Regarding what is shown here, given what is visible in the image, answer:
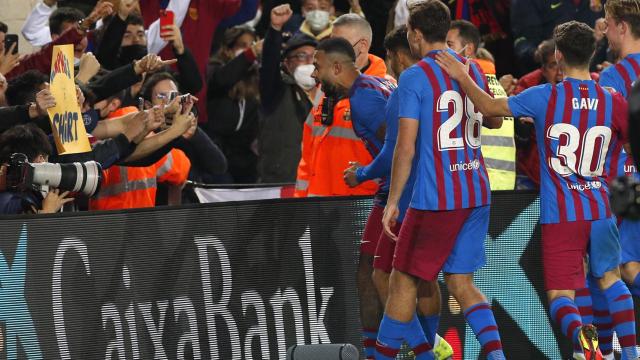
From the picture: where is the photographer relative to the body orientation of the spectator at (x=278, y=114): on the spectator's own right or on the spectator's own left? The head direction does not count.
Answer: on the spectator's own right

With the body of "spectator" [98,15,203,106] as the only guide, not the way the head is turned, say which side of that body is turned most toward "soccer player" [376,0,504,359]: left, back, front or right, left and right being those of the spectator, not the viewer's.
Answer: front

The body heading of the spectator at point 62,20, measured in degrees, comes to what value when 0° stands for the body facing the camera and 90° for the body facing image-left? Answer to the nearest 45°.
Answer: approximately 315°

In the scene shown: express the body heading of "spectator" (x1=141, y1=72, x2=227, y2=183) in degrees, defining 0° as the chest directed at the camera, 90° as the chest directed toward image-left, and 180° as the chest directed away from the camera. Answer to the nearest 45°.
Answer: approximately 315°

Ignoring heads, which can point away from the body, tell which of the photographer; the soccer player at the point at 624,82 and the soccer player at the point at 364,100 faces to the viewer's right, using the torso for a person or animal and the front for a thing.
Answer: the photographer

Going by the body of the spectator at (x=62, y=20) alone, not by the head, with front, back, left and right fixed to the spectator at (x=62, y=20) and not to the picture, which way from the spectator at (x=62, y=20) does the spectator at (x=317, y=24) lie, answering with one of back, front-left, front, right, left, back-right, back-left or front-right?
front-left

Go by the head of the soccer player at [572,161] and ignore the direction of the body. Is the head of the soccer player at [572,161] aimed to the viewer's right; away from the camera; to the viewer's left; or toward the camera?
away from the camera

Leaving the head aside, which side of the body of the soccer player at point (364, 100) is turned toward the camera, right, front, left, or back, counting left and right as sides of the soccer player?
left

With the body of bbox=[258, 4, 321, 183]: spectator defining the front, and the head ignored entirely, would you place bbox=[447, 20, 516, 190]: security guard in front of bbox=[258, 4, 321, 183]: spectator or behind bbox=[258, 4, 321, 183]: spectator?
in front
